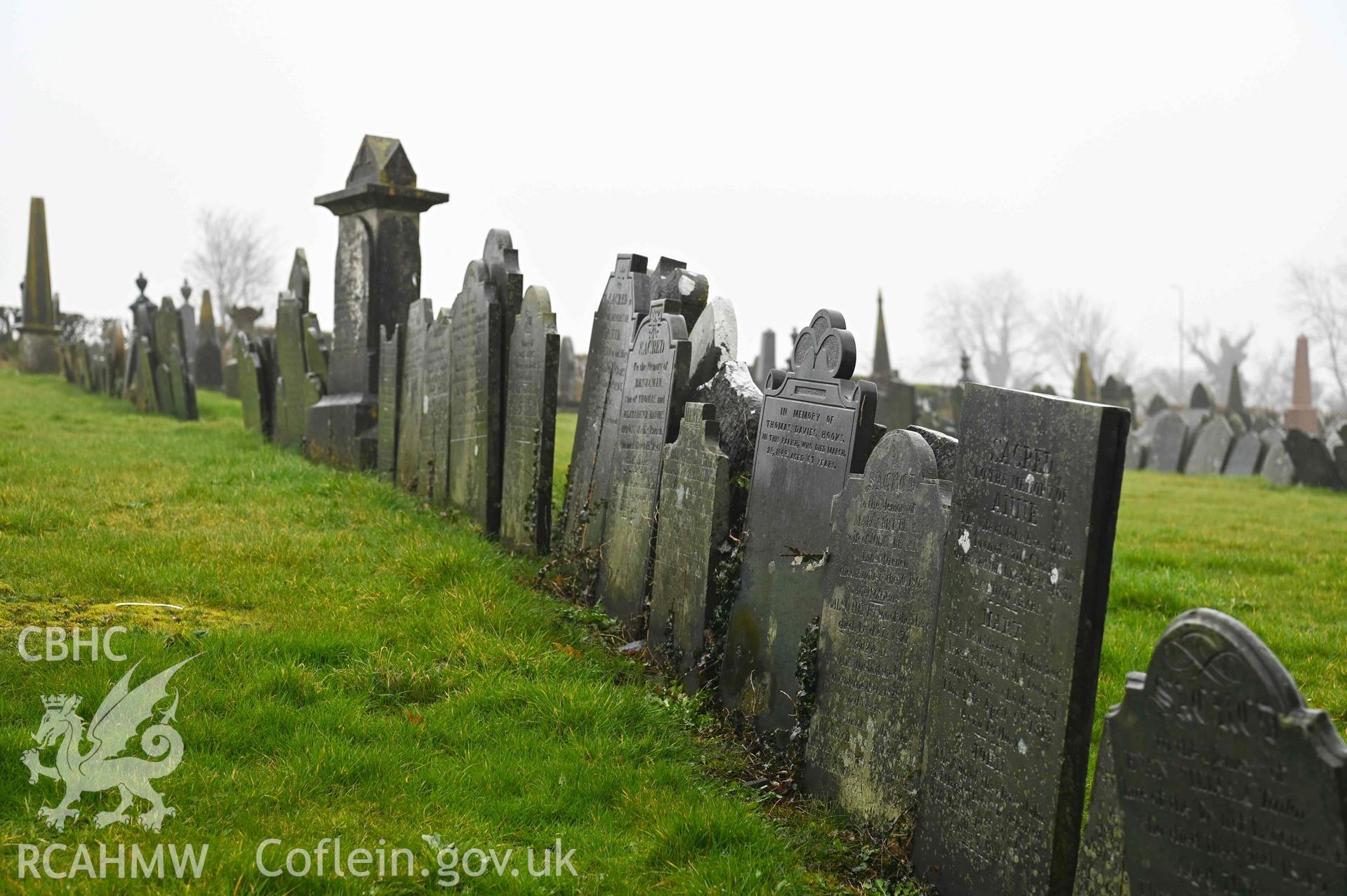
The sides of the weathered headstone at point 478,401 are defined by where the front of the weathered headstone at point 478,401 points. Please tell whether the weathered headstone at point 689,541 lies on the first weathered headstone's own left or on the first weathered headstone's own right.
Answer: on the first weathered headstone's own left

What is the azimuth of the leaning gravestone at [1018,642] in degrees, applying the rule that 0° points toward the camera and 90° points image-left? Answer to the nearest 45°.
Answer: approximately 45°

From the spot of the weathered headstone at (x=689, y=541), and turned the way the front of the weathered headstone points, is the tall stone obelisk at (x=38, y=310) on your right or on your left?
on your right

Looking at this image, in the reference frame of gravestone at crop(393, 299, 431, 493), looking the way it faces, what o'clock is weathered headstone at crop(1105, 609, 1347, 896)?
The weathered headstone is roughly at 10 o'clock from the gravestone.

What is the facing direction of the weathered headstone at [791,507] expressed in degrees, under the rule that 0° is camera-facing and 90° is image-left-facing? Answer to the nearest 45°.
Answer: approximately 45°

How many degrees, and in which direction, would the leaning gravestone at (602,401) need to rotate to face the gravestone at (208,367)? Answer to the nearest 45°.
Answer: approximately 90° to its right

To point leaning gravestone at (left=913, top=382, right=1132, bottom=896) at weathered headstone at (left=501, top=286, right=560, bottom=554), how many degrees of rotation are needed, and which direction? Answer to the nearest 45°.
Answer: approximately 90° to its right
